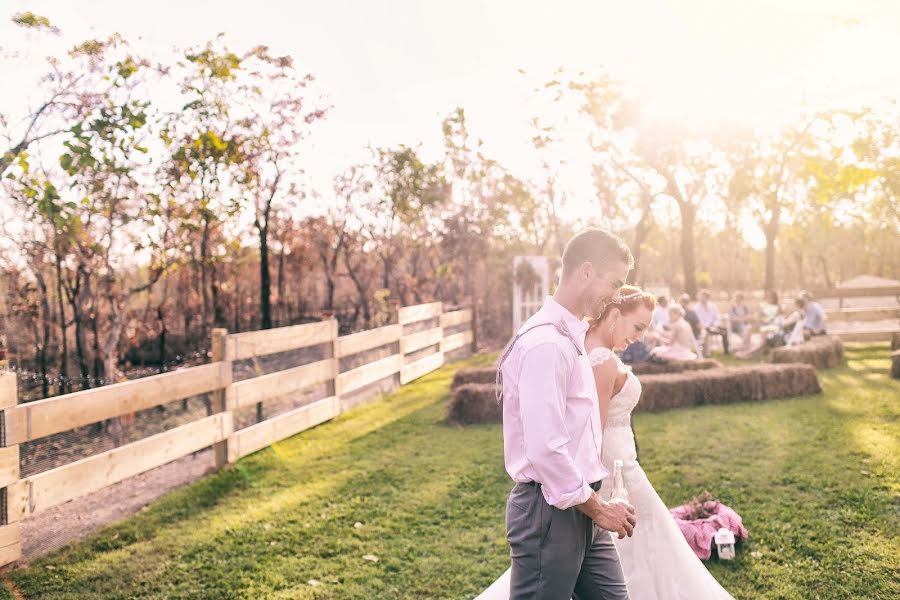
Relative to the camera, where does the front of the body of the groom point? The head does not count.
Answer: to the viewer's right

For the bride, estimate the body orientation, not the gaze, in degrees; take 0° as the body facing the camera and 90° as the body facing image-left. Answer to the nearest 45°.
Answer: approximately 270°

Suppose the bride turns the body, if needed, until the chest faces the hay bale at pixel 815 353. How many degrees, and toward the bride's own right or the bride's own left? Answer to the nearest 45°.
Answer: approximately 90° to the bride's own left

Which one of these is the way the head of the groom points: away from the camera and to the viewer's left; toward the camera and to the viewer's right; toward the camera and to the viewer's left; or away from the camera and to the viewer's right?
toward the camera and to the viewer's right

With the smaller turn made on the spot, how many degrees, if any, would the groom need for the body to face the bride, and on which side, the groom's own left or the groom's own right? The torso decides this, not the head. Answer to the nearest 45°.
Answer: approximately 90° to the groom's own left

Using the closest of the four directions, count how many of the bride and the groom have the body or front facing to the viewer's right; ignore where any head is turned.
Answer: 2

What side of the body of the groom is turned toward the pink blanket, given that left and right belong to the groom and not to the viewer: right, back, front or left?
left

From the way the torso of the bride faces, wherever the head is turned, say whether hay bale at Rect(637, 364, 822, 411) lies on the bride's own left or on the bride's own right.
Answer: on the bride's own left

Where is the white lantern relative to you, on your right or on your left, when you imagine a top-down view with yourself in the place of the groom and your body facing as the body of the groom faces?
on your left
